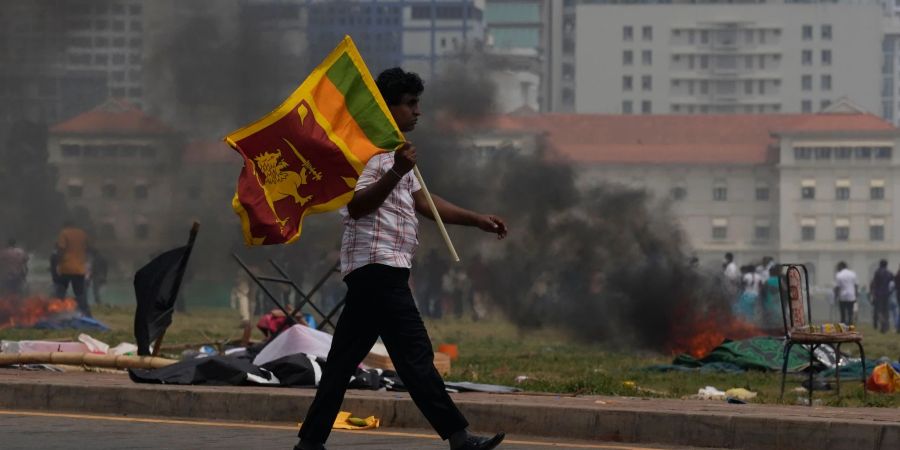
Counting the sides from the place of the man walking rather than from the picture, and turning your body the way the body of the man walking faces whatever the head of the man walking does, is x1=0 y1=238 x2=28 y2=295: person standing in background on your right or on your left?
on your left

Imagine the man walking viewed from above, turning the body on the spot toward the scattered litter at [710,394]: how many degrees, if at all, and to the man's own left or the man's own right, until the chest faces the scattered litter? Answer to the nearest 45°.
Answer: approximately 45° to the man's own left

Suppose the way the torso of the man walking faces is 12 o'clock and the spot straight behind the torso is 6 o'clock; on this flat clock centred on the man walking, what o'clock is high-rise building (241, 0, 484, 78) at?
The high-rise building is roughly at 9 o'clock from the man walking.

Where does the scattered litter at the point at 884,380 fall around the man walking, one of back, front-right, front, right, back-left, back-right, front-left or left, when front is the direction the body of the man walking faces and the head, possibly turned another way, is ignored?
front-left

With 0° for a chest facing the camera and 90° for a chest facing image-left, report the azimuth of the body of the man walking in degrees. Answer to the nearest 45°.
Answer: approximately 270°

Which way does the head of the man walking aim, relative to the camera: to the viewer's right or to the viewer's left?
to the viewer's right
